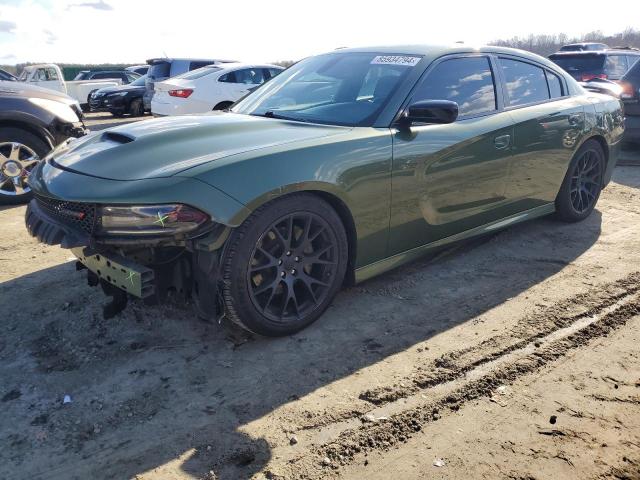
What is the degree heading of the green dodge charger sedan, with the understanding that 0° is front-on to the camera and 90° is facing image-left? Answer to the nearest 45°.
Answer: approximately 45°
